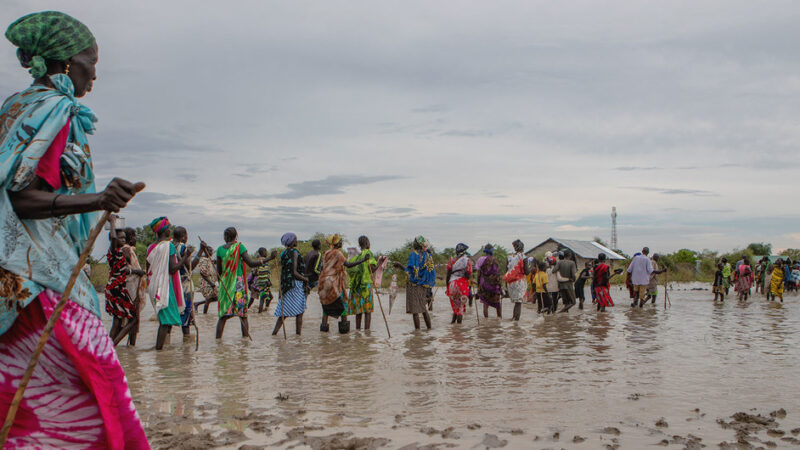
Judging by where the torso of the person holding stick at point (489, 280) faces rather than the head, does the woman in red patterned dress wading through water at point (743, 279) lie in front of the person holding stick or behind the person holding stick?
in front

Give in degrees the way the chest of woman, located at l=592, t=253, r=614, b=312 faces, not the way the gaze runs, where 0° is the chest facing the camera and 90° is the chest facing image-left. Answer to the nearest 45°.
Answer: approximately 180°

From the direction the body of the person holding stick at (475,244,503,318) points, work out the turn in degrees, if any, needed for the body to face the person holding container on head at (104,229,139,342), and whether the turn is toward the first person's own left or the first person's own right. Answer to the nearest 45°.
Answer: approximately 180°

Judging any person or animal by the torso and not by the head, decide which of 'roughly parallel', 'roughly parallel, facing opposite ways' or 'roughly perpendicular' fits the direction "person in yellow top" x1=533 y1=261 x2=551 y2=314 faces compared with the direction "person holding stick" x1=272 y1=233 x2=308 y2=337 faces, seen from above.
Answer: roughly parallel

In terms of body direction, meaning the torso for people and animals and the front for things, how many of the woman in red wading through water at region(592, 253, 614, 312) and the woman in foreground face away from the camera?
1

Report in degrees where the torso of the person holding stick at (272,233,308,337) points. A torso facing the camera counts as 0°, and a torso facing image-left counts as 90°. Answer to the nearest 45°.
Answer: approximately 225°

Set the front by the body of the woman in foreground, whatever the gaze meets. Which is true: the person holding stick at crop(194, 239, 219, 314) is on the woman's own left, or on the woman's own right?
on the woman's own left

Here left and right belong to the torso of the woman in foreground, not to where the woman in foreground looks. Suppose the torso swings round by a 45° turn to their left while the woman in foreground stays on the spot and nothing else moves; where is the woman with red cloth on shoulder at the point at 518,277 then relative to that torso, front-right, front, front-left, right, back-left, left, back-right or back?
front

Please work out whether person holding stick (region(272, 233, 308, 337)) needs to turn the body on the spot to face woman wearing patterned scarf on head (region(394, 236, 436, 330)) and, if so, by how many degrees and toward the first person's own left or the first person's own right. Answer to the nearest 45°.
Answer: approximately 45° to the first person's own right

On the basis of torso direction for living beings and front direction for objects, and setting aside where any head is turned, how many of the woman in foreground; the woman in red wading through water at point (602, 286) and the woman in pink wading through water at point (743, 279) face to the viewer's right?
1

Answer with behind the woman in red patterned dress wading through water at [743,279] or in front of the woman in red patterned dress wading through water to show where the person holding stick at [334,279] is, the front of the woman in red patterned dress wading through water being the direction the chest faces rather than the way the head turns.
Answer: behind

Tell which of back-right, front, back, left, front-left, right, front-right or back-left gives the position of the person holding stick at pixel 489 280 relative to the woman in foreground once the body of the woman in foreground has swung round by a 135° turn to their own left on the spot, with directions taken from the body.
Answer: right

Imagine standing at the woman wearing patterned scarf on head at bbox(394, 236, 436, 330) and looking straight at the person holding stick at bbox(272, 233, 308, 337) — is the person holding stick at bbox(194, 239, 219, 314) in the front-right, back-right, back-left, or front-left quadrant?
front-right

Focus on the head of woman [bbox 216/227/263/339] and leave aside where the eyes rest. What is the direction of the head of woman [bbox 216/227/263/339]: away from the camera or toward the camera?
away from the camera
